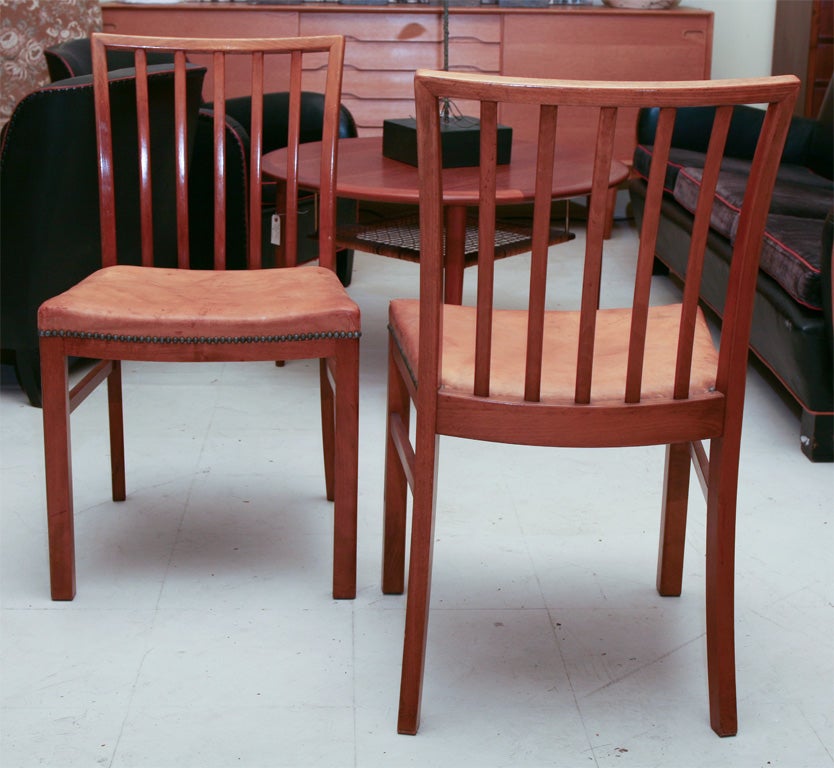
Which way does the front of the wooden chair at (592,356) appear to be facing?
away from the camera

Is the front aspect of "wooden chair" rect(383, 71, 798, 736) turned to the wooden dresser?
yes

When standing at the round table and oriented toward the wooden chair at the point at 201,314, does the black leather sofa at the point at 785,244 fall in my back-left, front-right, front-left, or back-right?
back-left

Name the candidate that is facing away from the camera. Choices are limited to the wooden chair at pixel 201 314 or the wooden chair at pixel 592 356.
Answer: the wooden chair at pixel 592 356

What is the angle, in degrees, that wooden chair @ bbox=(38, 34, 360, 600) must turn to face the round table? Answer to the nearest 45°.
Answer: approximately 135° to its left

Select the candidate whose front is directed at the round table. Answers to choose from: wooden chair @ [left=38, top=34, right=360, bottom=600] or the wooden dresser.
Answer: the wooden dresser

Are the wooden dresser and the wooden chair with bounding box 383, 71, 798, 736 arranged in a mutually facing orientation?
yes

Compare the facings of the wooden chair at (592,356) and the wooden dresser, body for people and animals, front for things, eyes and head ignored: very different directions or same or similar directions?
very different directions

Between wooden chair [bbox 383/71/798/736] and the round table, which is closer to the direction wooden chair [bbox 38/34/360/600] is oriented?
the wooden chair

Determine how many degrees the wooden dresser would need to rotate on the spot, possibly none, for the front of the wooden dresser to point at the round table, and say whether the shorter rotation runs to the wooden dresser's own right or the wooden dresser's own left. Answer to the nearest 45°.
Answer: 0° — it already faces it
